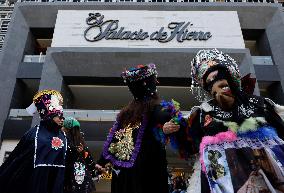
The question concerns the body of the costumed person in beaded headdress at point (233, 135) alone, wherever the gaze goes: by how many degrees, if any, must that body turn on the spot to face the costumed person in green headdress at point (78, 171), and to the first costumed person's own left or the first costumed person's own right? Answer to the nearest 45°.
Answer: approximately 135° to the first costumed person's own right

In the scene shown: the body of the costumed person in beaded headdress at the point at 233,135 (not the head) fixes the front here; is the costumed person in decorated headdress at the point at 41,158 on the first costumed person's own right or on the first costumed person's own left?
on the first costumed person's own right

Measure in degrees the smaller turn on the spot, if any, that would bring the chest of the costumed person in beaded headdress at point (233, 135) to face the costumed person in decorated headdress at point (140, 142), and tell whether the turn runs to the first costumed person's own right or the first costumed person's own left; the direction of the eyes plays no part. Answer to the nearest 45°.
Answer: approximately 135° to the first costumed person's own right

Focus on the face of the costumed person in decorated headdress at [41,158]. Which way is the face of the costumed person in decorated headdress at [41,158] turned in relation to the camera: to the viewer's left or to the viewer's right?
to the viewer's right

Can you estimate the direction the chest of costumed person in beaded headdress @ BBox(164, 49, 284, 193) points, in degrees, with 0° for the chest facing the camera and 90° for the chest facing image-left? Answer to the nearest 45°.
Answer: approximately 0°
